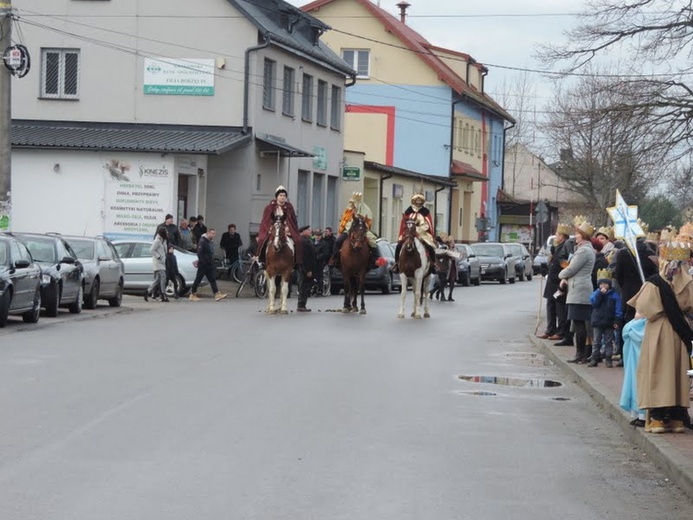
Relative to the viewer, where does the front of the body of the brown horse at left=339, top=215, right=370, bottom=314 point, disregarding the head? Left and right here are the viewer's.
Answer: facing the viewer

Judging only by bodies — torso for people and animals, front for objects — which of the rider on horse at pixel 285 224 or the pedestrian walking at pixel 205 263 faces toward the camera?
the rider on horse

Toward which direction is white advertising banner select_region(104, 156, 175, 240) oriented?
toward the camera

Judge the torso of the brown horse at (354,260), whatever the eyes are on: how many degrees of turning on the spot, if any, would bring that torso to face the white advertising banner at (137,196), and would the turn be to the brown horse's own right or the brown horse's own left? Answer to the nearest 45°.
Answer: approximately 135° to the brown horse's own right

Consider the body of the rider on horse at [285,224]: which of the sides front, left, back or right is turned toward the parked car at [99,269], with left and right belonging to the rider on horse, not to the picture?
right

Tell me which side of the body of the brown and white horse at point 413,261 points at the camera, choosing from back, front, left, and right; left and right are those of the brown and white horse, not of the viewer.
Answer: front

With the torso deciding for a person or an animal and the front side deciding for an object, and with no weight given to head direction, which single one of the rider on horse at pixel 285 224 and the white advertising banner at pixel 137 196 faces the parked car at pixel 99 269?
the white advertising banner

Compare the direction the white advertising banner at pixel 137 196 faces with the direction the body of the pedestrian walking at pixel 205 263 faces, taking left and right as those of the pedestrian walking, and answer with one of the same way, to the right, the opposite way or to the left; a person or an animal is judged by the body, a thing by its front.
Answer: to the right

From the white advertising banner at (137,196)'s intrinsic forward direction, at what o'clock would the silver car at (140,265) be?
The silver car is roughly at 12 o'clock from the white advertising banner.

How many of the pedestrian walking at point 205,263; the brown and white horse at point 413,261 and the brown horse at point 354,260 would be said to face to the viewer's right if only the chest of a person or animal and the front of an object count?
1

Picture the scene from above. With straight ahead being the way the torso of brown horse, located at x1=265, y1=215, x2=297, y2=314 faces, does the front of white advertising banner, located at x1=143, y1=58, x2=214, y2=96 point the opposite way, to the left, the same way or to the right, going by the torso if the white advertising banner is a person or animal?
the same way

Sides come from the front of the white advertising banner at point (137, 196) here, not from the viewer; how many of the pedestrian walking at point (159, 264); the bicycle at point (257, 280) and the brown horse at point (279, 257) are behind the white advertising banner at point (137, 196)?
0

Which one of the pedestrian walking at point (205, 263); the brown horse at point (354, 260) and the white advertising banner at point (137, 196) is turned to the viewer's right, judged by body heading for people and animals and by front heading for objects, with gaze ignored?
the pedestrian walking

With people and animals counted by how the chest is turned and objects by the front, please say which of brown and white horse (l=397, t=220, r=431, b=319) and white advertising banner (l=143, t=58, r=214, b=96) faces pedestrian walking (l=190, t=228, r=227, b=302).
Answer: the white advertising banner

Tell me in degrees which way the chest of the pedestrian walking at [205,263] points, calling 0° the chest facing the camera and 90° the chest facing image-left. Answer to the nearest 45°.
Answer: approximately 270°
